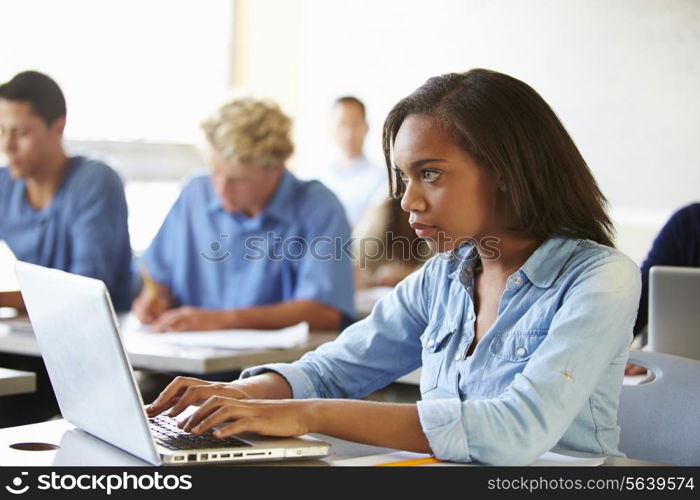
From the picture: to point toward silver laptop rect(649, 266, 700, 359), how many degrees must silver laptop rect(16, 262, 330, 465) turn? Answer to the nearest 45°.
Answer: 0° — it already faces it

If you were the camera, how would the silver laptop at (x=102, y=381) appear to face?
facing away from the viewer and to the right of the viewer

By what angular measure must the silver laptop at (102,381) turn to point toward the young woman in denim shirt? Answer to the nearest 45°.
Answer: approximately 45° to its right

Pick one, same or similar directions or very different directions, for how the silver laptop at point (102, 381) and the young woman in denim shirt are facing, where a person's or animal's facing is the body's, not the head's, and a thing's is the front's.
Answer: very different directions

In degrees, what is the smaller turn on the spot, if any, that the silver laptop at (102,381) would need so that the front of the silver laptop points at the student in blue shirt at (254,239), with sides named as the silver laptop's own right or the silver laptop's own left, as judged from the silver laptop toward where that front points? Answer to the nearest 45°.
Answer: approximately 45° to the silver laptop's own left

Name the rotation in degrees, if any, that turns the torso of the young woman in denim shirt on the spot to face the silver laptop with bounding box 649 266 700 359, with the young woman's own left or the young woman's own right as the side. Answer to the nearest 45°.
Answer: approximately 180°
